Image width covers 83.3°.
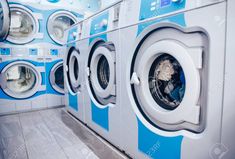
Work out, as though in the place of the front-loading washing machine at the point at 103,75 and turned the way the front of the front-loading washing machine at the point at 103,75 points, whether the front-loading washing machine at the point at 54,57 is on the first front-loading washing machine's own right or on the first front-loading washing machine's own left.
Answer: on the first front-loading washing machine's own right

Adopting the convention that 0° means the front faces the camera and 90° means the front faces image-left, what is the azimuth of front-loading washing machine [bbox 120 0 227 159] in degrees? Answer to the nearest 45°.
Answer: approximately 45°

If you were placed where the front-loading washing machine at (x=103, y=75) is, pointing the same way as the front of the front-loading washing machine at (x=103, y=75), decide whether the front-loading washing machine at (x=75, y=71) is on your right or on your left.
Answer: on your right

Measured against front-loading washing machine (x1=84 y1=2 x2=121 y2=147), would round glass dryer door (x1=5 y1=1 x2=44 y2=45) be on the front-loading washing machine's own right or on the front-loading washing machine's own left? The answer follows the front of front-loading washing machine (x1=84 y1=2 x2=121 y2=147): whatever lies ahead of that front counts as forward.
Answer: on the front-loading washing machine's own right

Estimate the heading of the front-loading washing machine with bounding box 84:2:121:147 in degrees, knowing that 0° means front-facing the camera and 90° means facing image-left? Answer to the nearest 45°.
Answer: approximately 45°

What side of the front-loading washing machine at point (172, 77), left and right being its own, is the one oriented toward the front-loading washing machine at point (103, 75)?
right

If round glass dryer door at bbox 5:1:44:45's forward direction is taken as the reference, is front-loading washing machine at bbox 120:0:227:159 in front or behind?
in front

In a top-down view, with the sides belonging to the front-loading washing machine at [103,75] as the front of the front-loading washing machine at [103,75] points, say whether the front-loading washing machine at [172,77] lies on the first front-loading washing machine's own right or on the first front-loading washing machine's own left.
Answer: on the first front-loading washing machine's own left
